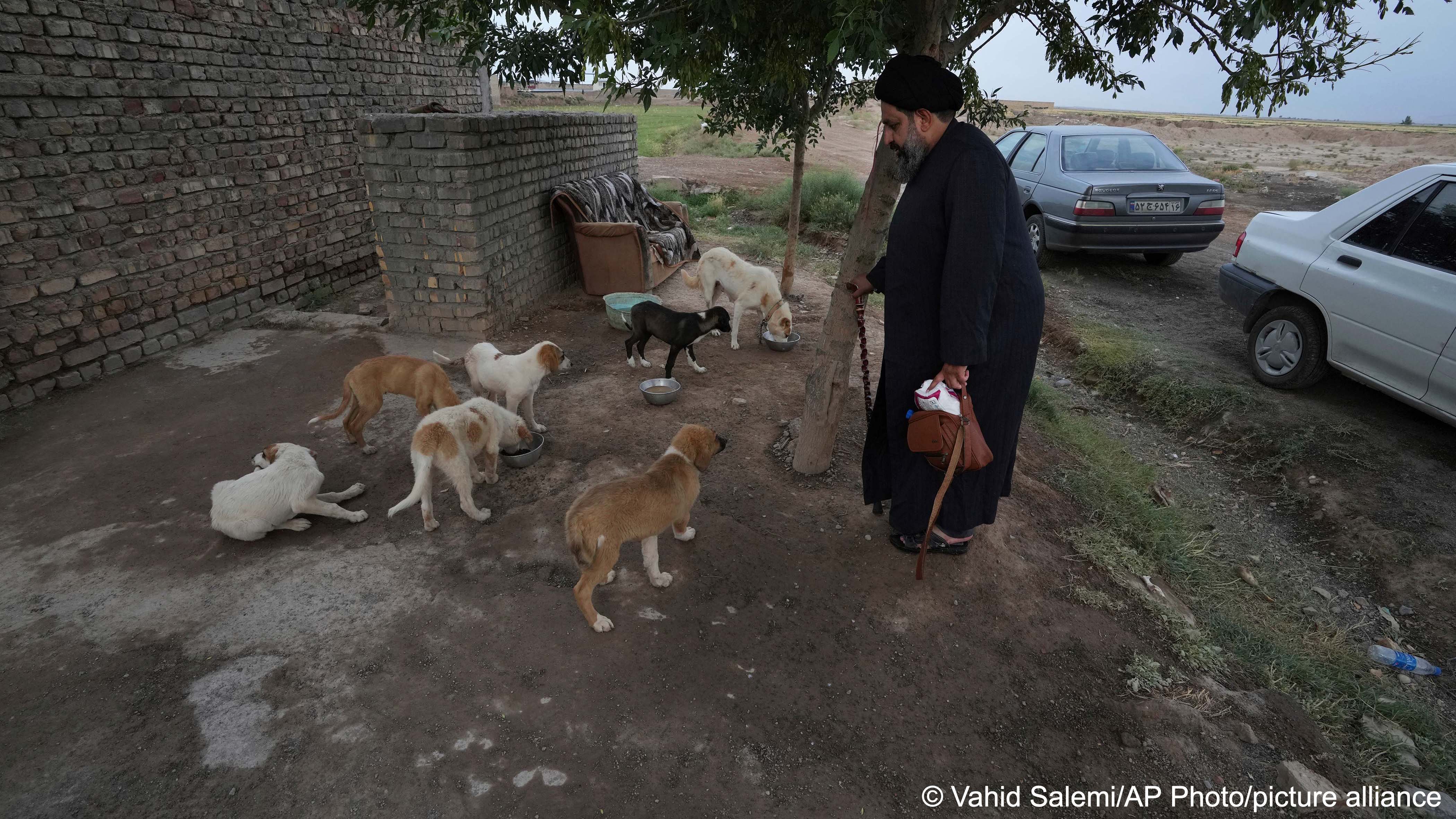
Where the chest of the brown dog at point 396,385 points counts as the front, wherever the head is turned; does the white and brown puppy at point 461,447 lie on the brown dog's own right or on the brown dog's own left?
on the brown dog's own right

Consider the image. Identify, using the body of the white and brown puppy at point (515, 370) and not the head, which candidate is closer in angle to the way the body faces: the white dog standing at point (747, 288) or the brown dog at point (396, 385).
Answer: the white dog standing

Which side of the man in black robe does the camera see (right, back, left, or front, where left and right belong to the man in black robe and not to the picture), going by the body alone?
left

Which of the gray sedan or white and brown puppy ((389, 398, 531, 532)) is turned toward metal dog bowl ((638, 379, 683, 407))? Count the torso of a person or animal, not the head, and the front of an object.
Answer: the white and brown puppy

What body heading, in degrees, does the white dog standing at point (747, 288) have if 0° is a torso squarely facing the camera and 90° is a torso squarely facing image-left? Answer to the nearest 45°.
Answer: approximately 315°

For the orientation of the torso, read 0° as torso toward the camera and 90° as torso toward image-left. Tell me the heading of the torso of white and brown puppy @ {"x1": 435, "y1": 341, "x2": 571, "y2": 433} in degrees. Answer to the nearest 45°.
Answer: approximately 270°

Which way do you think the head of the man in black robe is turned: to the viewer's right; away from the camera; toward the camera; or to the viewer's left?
to the viewer's left

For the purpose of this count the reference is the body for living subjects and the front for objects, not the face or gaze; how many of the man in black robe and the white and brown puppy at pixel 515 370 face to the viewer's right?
1

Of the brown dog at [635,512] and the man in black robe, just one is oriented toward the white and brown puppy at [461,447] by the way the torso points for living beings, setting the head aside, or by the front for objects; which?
the man in black robe

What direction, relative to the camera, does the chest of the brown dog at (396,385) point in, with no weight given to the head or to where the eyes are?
to the viewer's right

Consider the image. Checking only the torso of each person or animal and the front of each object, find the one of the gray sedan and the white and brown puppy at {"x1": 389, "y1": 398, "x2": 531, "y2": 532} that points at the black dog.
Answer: the white and brown puppy

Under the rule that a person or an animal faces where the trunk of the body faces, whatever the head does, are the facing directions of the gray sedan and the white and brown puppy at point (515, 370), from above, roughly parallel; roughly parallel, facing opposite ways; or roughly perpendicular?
roughly perpendicular

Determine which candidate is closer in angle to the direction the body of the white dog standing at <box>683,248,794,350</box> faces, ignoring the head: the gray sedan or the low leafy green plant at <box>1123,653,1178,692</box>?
the low leafy green plant

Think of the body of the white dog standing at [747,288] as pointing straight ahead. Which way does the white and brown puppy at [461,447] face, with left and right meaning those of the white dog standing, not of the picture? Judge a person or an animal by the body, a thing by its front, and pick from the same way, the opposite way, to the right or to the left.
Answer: to the left

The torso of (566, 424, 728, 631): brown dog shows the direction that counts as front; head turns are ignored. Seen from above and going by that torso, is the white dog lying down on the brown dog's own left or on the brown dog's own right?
on the brown dog's own left
